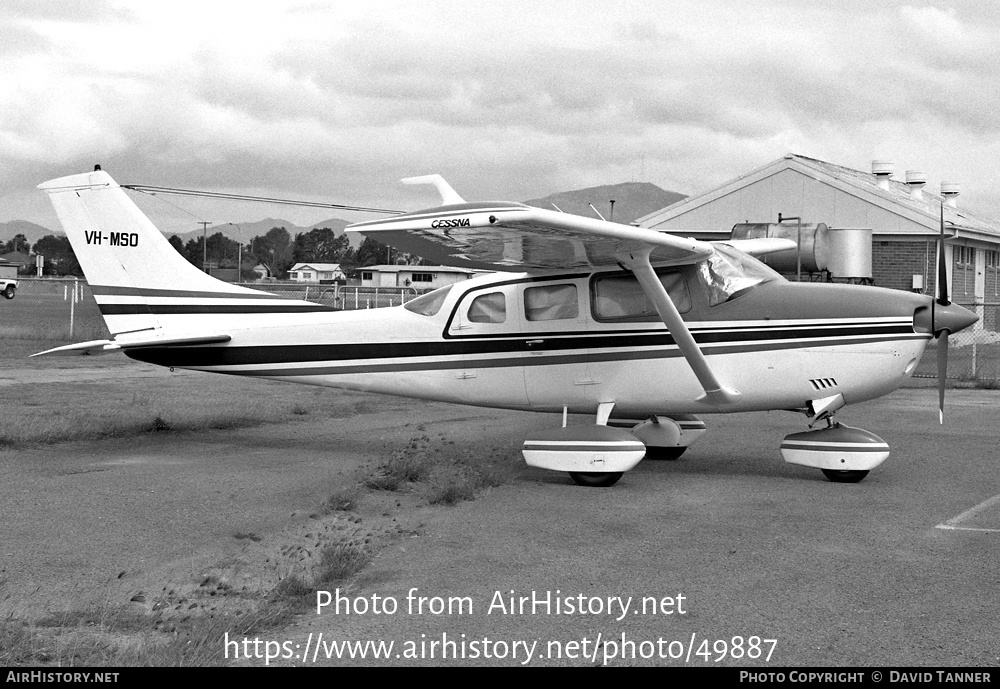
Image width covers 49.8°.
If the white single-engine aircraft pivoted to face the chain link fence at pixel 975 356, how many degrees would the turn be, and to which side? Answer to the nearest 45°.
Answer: approximately 45° to its left

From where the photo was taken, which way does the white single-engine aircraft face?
to the viewer's right

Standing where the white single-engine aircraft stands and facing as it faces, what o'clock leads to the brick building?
The brick building is roughly at 10 o'clock from the white single-engine aircraft.

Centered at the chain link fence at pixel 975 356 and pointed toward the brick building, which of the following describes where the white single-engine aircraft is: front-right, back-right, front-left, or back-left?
back-left
